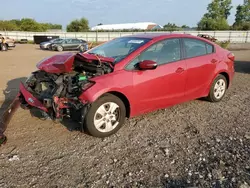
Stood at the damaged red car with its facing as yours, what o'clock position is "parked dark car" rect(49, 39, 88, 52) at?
The parked dark car is roughly at 4 o'clock from the damaged red car.

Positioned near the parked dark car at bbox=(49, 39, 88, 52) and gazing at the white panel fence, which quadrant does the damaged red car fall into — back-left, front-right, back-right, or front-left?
back-right

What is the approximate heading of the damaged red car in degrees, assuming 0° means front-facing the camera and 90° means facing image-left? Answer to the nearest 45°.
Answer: approximately 45°

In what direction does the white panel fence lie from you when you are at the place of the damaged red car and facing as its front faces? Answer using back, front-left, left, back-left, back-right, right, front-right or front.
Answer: back-right

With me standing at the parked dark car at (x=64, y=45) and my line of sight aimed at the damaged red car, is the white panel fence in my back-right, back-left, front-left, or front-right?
back-left
